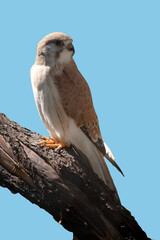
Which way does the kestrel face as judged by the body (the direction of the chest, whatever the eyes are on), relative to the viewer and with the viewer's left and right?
facing the viewer and to the left of the viewer
